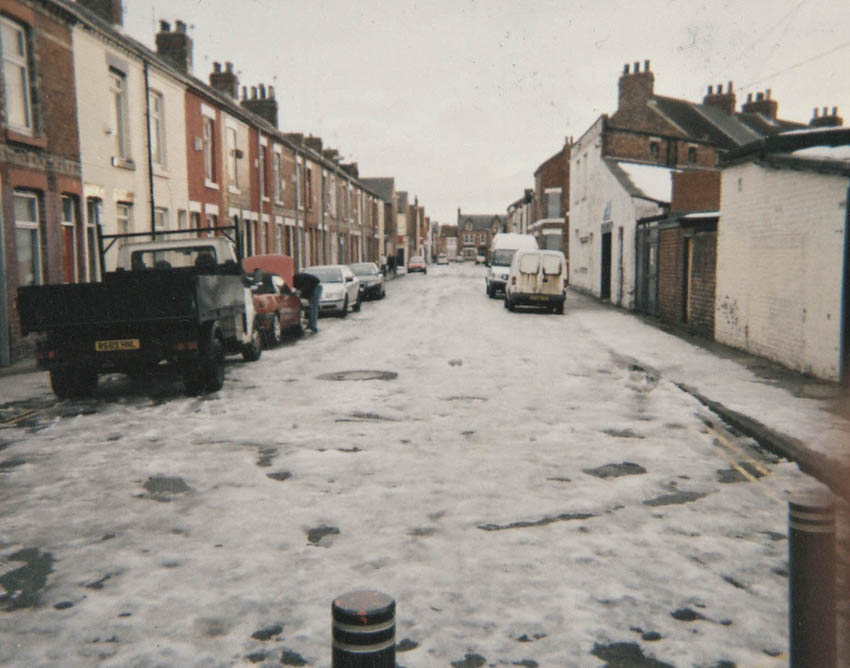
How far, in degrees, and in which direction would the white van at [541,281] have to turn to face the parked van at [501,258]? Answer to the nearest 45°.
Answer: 0° — it already faces it

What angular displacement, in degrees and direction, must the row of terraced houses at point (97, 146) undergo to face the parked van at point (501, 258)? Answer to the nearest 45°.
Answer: approximately 90° to its left

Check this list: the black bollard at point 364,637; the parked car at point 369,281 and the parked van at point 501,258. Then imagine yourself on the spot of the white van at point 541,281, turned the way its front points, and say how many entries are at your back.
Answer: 1

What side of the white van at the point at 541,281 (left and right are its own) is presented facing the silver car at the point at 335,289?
left

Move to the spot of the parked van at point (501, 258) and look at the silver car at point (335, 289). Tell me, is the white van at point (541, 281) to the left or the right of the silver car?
left

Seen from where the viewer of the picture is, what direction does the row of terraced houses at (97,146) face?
facing the viewer and to the right of the viewer

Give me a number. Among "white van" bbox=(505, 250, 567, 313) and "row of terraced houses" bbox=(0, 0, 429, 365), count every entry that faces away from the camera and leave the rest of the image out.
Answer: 1

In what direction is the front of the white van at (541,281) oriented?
away from the camera

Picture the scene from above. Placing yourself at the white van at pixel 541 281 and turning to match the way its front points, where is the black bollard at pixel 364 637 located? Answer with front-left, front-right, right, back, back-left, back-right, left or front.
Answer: back

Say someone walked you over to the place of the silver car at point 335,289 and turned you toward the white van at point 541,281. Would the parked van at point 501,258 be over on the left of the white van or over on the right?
left

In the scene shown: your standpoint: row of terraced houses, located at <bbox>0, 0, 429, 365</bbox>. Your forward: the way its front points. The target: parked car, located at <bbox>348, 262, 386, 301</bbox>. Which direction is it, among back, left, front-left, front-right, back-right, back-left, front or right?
left

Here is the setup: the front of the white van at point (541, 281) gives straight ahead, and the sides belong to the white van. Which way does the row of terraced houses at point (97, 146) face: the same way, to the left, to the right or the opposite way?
to the right

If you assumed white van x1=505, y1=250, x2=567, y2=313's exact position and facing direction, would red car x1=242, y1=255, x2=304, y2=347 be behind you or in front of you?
behind

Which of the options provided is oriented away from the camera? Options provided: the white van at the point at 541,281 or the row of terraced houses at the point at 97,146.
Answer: the white van

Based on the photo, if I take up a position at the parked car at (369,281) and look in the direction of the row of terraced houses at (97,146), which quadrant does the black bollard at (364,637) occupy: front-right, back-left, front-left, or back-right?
front-left

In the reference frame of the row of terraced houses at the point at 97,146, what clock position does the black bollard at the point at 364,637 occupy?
The black bollard is roughly at 1 o'clock from the row of terraced houses.
